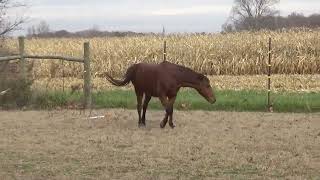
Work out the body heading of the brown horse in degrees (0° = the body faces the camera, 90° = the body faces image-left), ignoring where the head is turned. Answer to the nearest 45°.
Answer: approximately 270°

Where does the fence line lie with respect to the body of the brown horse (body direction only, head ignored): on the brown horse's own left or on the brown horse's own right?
on the brown horse's own left
